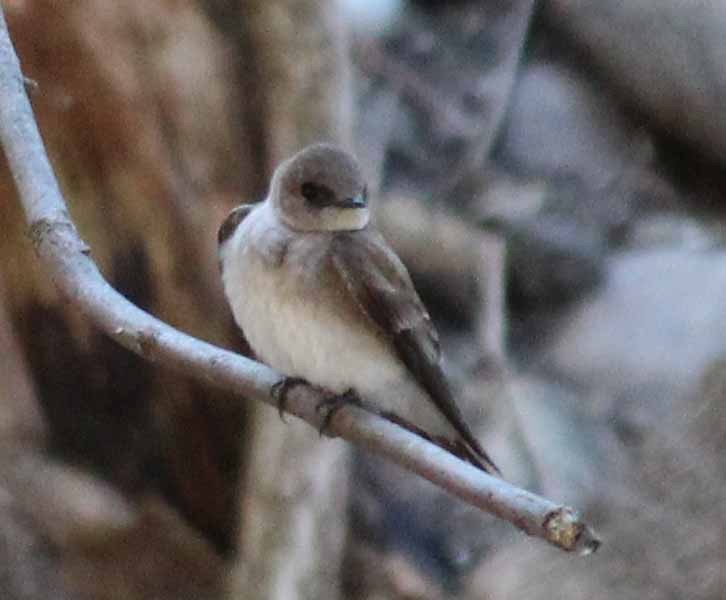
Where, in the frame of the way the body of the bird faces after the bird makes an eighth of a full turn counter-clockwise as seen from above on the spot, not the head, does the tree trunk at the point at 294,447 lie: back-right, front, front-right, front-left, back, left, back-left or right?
back

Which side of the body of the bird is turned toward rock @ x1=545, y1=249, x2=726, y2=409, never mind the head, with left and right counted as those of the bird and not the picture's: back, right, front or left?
back

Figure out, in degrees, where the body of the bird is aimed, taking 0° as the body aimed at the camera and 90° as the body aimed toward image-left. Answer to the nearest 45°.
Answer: approximately 45°

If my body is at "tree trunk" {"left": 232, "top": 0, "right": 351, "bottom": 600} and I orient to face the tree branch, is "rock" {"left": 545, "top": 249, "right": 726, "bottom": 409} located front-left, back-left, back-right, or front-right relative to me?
back-left

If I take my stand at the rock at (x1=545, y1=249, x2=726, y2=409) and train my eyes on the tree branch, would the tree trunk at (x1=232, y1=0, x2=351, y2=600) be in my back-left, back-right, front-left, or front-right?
front-right
